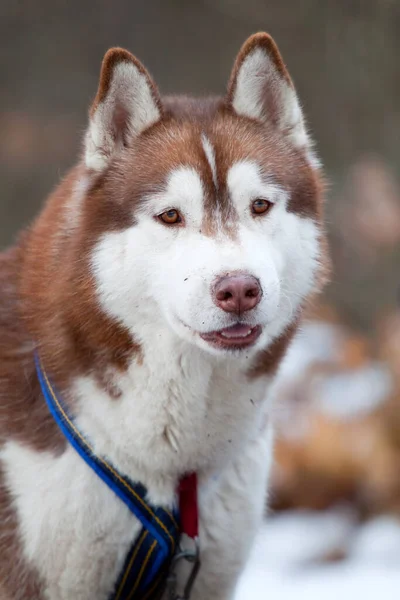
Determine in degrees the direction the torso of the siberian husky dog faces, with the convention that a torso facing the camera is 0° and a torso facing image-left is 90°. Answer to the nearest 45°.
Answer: approximately 315°
